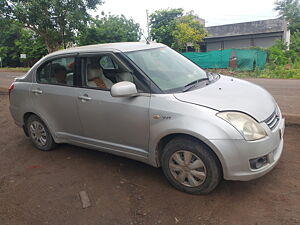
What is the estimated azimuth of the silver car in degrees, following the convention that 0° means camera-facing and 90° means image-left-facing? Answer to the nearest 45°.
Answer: approximately 315°

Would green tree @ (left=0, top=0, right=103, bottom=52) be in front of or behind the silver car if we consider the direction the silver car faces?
behind

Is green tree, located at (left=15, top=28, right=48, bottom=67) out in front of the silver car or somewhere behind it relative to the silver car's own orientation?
behind

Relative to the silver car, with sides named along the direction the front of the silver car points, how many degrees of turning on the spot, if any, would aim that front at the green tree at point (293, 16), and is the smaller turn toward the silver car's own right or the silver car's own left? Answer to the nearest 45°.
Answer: approximately 90° to the silver car's own left

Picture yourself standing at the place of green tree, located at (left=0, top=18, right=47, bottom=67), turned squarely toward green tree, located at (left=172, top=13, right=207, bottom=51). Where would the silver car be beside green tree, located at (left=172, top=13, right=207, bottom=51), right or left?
right

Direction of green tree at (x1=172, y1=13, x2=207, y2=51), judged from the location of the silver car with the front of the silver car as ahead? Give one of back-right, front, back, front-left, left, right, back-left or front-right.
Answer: back-left

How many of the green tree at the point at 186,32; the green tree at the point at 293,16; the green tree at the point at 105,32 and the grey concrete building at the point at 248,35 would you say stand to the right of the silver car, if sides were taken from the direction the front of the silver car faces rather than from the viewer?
0

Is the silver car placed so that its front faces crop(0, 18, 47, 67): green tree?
no

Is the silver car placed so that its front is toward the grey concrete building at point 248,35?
no

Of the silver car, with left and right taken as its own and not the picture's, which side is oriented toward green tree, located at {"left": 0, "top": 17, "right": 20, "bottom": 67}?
back

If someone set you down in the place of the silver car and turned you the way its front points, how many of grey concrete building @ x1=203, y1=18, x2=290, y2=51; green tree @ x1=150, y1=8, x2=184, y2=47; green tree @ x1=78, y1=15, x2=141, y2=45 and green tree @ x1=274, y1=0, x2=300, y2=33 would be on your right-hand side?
0

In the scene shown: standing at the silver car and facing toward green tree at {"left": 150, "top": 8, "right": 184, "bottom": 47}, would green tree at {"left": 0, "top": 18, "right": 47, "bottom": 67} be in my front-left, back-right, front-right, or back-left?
front-left

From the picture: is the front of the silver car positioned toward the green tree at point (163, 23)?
no
